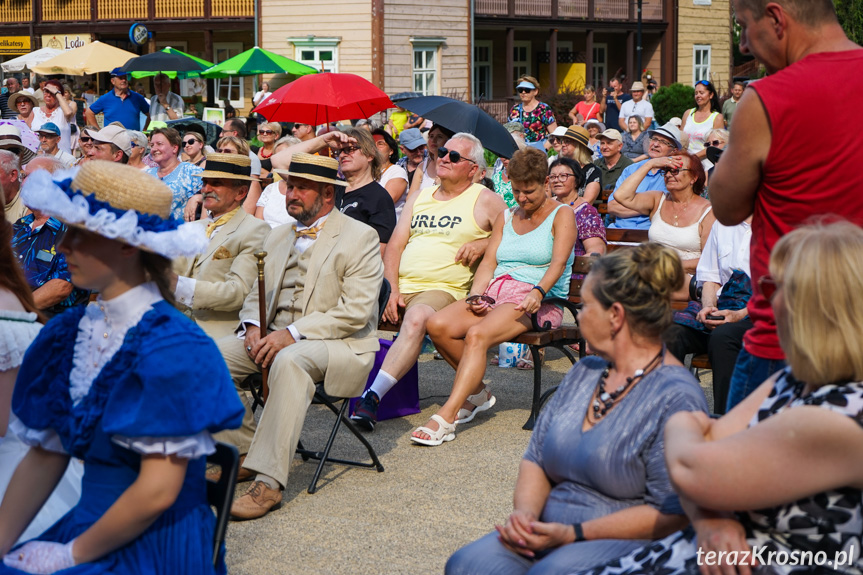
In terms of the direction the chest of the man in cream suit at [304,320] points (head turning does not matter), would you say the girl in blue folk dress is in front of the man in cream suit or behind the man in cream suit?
in front

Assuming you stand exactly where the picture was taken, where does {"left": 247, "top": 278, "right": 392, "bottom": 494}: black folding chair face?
facing the viewer and to the left of the viewer

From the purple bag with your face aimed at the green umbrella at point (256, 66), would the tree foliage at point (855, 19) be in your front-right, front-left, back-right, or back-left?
front-right

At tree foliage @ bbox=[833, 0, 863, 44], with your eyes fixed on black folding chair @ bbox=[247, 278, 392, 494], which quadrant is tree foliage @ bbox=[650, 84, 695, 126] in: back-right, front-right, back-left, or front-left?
front-right

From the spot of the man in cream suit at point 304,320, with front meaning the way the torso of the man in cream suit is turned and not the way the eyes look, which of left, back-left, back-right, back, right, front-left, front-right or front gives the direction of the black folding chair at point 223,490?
front-left

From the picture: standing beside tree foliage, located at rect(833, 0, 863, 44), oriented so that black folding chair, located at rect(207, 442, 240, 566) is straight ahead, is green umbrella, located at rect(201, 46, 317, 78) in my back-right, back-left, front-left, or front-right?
front-right

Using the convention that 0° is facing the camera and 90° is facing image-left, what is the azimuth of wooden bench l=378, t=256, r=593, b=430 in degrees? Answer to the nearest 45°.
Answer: approximately 45°

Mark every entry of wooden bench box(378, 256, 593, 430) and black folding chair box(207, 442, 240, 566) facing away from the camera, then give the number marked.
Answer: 0

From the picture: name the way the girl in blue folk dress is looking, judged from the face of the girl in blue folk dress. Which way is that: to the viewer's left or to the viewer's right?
to the viewer's left

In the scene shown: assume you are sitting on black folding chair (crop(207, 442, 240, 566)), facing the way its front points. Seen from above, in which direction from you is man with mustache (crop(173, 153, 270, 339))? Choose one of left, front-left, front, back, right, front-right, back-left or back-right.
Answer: back-right

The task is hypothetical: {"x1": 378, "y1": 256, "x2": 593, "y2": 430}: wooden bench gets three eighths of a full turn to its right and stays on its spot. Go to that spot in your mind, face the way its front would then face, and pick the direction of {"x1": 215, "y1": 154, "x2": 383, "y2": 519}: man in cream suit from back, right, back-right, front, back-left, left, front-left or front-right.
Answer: back-left

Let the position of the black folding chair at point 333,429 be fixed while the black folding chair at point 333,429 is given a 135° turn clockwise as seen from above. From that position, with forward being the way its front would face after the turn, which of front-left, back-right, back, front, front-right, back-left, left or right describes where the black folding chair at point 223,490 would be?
back

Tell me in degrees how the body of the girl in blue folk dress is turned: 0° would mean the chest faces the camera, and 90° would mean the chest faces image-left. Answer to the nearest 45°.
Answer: approximately 45°

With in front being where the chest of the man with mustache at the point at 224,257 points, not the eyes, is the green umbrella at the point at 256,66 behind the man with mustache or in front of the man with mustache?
behind

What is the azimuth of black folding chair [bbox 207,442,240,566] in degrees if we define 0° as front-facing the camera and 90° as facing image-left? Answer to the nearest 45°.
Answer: approximately 45°

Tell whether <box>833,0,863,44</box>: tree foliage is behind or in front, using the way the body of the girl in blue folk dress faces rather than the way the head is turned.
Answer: behind

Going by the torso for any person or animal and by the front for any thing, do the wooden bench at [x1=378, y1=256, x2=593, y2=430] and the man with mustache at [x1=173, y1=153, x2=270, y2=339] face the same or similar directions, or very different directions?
same or similar directions
